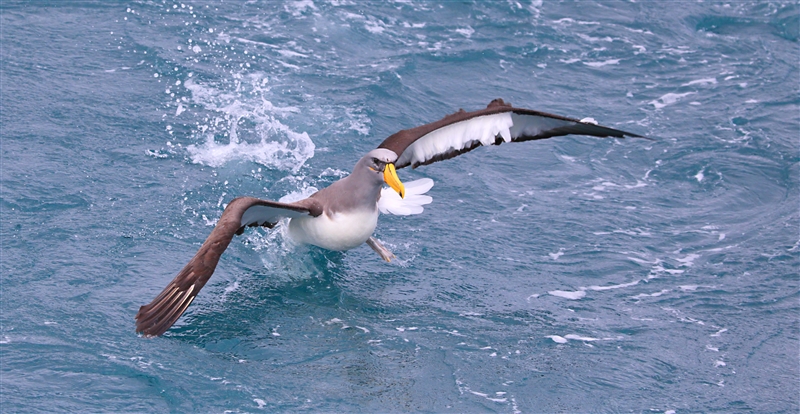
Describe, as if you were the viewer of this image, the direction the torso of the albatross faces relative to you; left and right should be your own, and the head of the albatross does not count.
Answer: facing the viewer and to the right of the viewer
